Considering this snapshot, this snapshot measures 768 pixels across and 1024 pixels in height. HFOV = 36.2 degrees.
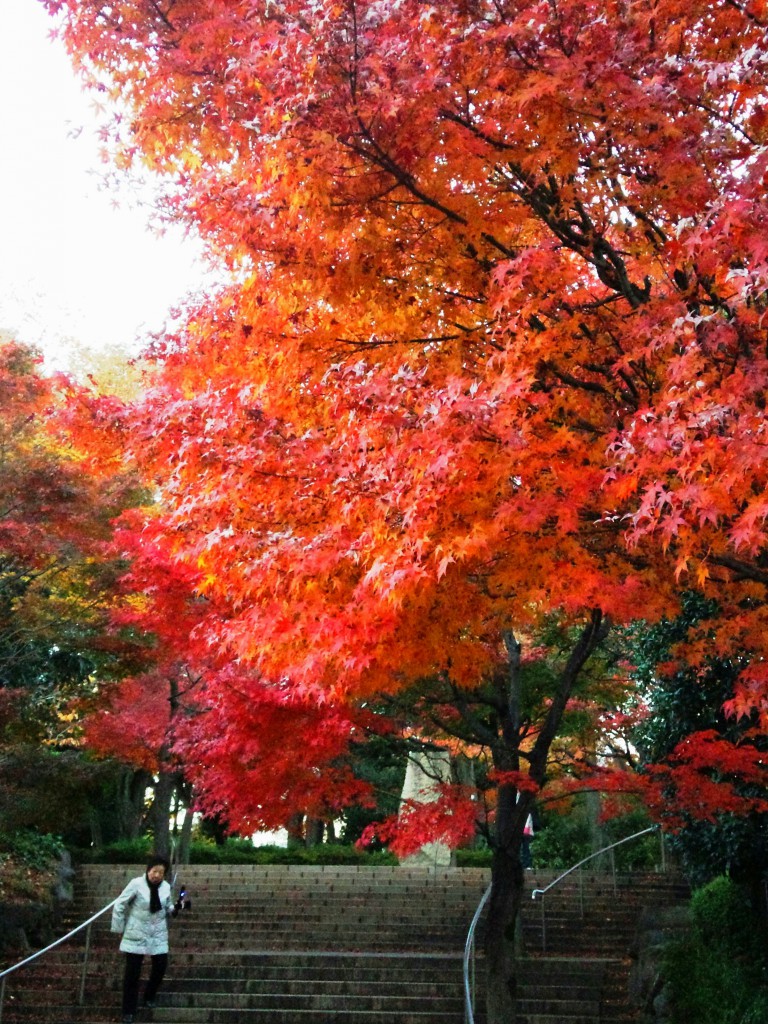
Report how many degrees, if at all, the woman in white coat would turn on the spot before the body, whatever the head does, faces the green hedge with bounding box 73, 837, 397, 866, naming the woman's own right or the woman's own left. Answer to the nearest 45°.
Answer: approximately 180°

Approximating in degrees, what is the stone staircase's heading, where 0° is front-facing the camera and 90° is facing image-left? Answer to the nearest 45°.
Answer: approximately 0°

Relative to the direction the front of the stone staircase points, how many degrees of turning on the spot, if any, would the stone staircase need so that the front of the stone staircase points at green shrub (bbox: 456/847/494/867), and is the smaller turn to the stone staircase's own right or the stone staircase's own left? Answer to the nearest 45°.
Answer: approximately 180°

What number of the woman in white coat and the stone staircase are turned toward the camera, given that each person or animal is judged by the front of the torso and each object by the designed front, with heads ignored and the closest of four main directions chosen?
2

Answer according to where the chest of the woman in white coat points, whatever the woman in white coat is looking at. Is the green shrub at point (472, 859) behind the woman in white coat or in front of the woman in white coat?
behind

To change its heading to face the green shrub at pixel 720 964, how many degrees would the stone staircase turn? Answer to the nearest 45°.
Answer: approximately 45° to its left

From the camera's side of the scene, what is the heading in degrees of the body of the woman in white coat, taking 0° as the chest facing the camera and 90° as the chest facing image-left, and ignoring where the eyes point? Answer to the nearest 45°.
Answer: approximately 0°

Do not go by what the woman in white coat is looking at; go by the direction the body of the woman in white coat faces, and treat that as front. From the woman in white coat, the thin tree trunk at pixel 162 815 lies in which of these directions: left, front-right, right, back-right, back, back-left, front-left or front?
back

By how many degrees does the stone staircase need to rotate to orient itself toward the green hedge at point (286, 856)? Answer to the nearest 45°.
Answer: approximately 180°

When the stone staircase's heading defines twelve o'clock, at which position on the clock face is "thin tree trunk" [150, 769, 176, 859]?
The thin tree trunk is roughly at 5 o'clock from the stone staircase.
